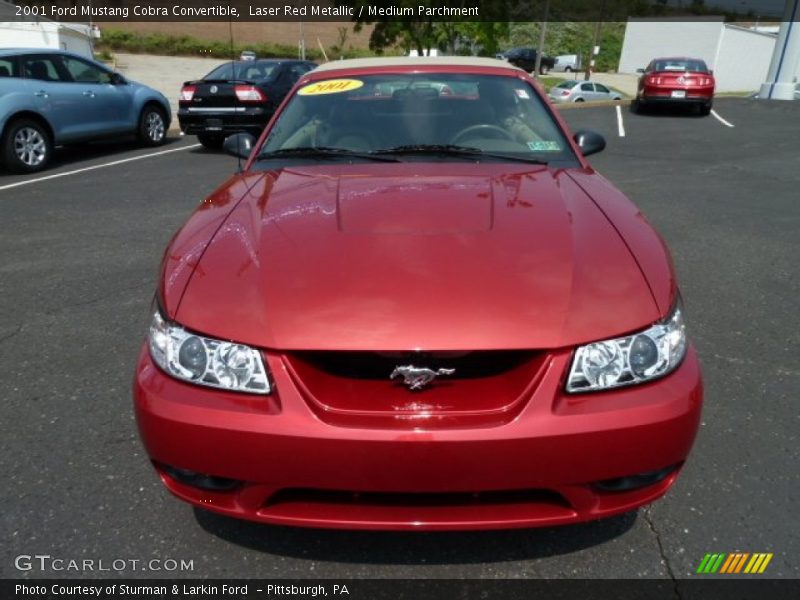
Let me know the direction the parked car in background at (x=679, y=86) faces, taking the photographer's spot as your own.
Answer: facing away from the viewer

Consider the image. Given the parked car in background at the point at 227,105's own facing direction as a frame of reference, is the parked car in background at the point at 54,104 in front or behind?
behind

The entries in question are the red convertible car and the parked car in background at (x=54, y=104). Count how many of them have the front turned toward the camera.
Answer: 1

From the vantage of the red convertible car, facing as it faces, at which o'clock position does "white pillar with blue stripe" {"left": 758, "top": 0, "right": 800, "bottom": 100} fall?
The white pillar with blue stripe is roughly at 7 o'clock from the red convertible car.

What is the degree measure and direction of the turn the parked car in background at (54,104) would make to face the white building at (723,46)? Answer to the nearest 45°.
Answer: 0° — it already faces it

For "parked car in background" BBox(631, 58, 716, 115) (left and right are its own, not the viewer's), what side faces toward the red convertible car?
back

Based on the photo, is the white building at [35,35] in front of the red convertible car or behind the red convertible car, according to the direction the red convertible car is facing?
behind

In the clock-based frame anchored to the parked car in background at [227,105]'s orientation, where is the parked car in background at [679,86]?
the parked car in background at [679,86] is roughly at 1 o'clock from the parked car in background at [227,105].

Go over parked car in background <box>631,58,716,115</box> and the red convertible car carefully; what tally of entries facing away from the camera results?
1

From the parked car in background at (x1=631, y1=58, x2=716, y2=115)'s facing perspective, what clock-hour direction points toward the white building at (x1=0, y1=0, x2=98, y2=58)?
The white building is roughly at 9 o'clock from the parked car in background.
